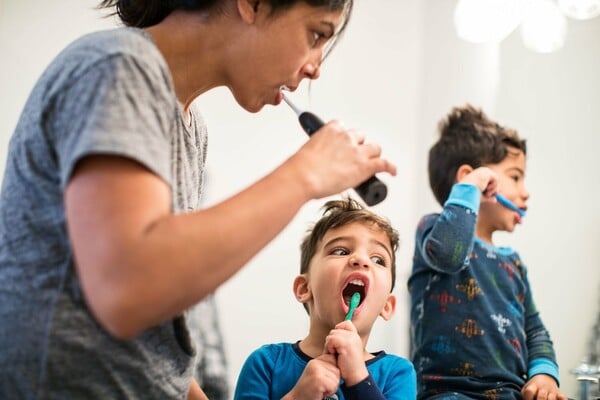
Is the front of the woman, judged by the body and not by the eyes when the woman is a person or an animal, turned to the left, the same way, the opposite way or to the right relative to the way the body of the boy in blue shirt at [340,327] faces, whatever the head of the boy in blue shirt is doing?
to the left

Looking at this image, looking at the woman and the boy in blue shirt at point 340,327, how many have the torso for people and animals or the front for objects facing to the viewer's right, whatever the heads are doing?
1

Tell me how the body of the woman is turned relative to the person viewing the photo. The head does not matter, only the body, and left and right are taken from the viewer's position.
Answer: facing to the right of the viewer

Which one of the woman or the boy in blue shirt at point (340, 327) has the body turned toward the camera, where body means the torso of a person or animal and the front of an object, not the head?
the boy in blue shirt

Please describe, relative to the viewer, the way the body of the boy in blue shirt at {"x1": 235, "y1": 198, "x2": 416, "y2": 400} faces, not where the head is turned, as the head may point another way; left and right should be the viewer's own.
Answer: facing the viewer

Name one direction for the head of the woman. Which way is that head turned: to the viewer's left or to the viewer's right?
to the viewer's right
